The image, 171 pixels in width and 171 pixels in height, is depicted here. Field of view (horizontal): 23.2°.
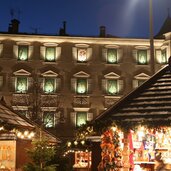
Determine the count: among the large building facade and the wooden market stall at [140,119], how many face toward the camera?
2

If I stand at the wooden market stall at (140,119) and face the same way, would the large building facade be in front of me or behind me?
behind

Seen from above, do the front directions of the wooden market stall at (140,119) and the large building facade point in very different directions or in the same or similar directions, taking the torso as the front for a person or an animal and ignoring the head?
same or similar directions

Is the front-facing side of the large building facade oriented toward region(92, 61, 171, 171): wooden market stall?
yes

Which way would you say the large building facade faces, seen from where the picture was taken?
facing the viewer
